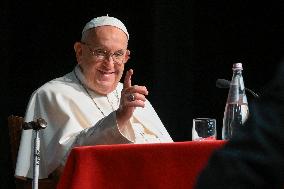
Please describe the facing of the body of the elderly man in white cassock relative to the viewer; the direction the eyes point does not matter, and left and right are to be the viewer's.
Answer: facing the viewer and to the right of the viewer
